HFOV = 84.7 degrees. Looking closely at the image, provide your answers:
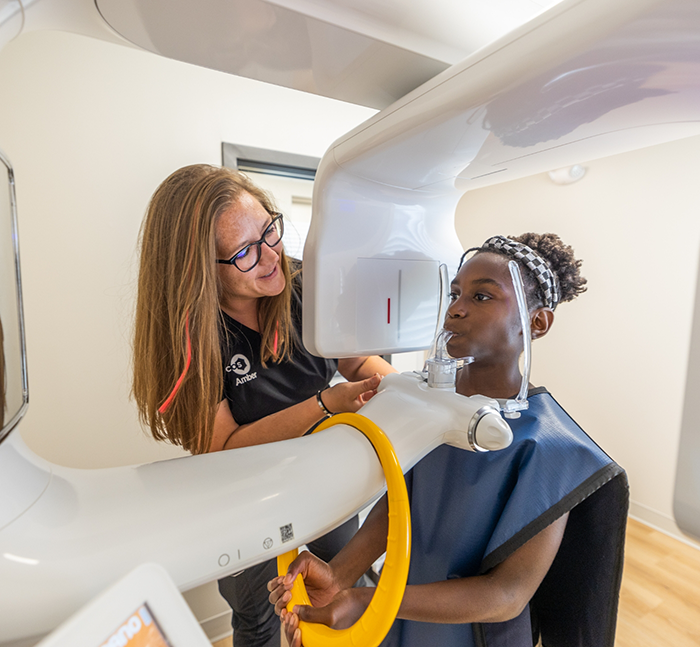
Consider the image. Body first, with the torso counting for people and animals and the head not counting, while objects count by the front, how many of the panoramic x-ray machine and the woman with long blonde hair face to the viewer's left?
0

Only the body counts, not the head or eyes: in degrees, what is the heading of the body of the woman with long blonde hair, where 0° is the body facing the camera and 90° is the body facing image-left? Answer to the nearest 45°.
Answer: approximately 315°

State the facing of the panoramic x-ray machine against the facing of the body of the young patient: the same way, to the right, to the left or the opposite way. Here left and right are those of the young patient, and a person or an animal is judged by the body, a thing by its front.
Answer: the opposite way

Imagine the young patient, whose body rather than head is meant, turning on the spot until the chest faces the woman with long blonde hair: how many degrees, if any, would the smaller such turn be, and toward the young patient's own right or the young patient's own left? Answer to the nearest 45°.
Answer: approximately 45° to the young patient's own right

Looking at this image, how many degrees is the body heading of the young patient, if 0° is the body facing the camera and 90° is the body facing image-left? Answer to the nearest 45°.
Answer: approximately 45°

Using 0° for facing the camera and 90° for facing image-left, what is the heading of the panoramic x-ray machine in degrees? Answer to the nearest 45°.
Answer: approximately 225°

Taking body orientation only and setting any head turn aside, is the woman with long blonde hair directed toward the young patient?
yes

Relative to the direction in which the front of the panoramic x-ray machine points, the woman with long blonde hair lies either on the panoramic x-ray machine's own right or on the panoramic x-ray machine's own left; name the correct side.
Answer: on the panoramic x-ray machine's own left

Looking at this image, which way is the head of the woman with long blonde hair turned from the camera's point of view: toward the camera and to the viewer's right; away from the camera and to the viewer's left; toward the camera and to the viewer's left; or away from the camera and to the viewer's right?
toward the camera and to the viewer's right
